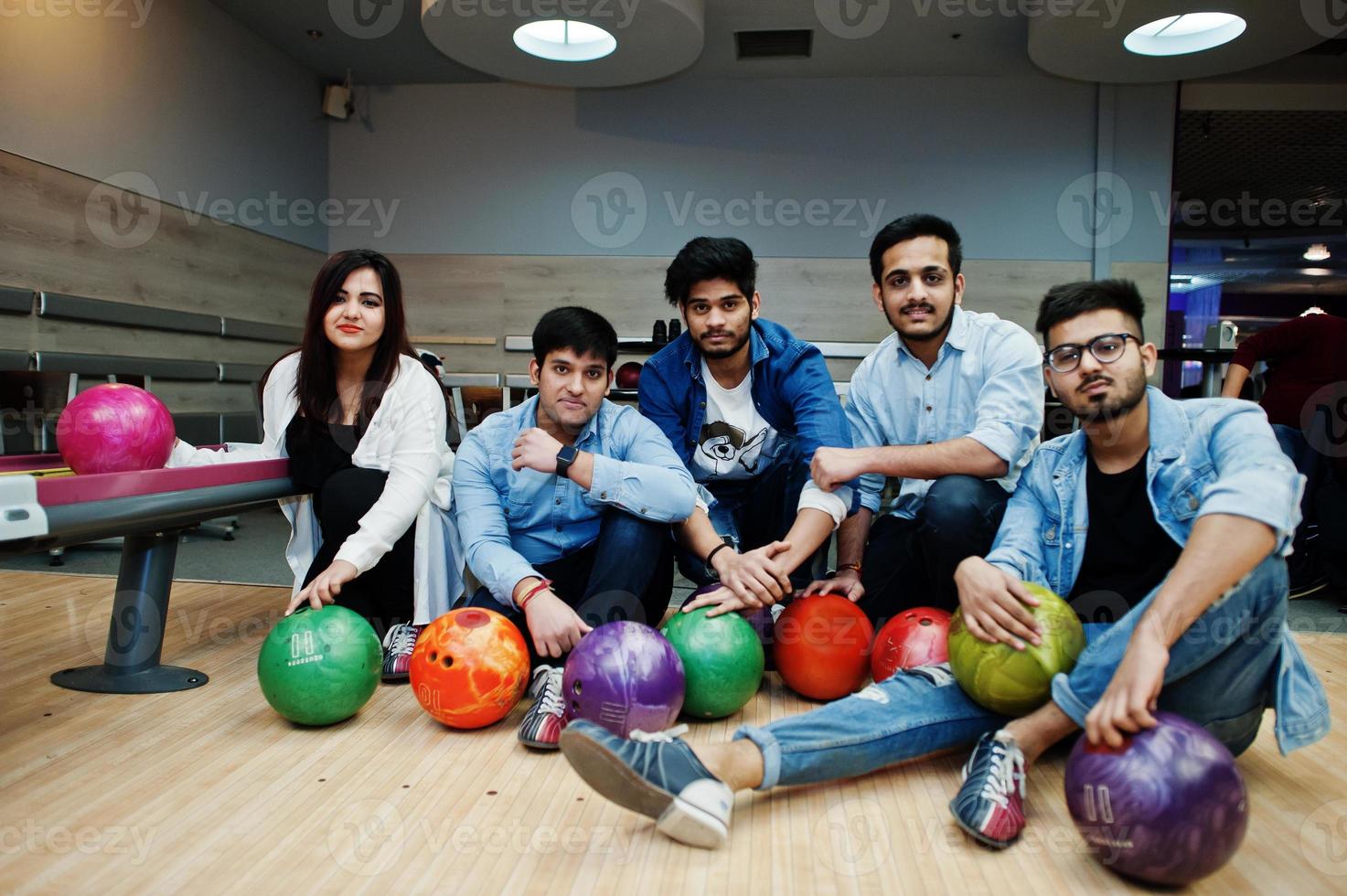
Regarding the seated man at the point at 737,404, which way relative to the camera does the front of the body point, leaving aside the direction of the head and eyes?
toward the camera

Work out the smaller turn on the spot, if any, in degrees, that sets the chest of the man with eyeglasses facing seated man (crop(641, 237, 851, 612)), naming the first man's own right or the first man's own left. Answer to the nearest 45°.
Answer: approximately 90° to the first man's own right

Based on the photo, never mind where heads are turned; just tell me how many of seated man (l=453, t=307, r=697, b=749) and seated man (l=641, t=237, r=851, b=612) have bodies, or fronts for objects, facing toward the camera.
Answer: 2

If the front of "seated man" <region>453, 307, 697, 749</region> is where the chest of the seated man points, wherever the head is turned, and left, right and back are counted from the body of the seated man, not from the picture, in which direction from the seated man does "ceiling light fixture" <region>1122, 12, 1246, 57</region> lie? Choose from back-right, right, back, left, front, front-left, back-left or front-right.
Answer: back-left

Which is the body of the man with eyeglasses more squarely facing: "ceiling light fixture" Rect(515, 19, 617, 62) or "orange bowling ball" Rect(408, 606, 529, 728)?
the orange bowling ball

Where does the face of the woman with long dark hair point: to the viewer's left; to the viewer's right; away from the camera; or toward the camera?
toward the camera

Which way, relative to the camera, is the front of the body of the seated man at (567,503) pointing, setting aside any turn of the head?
toward the camera

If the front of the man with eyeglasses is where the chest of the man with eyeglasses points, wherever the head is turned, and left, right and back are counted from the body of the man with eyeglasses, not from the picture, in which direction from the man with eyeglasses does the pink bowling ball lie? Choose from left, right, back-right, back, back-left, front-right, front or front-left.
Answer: front-right

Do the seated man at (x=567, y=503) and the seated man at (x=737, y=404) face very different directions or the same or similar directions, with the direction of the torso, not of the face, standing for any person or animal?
same or similar directions

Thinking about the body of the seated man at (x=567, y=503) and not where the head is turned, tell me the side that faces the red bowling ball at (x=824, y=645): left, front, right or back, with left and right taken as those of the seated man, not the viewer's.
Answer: left

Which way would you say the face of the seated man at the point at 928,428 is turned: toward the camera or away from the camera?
toward the camera

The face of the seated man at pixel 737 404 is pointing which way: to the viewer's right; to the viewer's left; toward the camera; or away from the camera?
toward the camera

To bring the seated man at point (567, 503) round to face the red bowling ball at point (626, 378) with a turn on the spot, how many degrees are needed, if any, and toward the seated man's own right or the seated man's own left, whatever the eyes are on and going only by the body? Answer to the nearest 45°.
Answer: approximately 180°

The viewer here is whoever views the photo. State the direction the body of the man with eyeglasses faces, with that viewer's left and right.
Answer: facing the viewer and to the left of the viewer

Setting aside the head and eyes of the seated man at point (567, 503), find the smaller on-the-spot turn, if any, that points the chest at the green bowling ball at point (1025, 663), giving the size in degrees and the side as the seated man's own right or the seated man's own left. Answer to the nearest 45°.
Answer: approximately 45° to the seated man's own left

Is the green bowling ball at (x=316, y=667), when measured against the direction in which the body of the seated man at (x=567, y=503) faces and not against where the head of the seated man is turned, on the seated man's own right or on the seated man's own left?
on the seated man's own right
